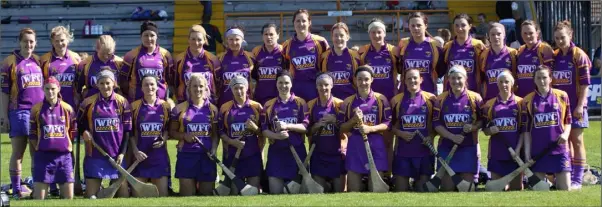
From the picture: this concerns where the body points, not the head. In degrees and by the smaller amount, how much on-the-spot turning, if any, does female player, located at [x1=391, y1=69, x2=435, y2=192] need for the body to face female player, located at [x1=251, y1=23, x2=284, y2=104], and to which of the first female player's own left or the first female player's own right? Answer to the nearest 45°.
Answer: approximately 90° to the first female player's own right

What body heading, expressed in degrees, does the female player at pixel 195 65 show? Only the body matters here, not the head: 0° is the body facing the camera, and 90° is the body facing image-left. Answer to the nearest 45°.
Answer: approximately 0°

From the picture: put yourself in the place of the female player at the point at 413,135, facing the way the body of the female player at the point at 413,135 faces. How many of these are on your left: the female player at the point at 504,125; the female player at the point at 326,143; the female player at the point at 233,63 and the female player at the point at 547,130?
2

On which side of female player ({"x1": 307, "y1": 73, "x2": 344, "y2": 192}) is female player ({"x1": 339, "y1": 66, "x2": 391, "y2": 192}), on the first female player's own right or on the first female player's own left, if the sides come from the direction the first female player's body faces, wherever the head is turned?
on the first female player's own left

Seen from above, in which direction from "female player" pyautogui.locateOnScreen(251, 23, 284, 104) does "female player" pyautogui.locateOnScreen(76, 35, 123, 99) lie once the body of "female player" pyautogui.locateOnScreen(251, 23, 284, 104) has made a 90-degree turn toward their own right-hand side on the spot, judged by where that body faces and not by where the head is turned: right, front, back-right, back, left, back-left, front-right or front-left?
front

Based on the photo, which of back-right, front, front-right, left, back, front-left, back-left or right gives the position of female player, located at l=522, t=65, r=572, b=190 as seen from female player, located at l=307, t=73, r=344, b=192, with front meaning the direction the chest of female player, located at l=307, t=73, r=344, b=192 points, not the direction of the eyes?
left

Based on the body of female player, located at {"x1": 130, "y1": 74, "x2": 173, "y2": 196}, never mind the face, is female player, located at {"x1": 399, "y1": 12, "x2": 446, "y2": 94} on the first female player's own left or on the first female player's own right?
on the first female player's own left

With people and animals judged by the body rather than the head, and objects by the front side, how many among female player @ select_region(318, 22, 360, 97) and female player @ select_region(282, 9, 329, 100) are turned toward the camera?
2

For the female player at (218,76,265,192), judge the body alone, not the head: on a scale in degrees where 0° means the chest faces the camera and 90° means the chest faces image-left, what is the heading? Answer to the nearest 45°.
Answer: approximately 0°

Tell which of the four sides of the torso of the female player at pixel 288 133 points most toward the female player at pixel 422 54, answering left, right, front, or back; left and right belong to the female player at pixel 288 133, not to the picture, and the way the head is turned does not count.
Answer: left
